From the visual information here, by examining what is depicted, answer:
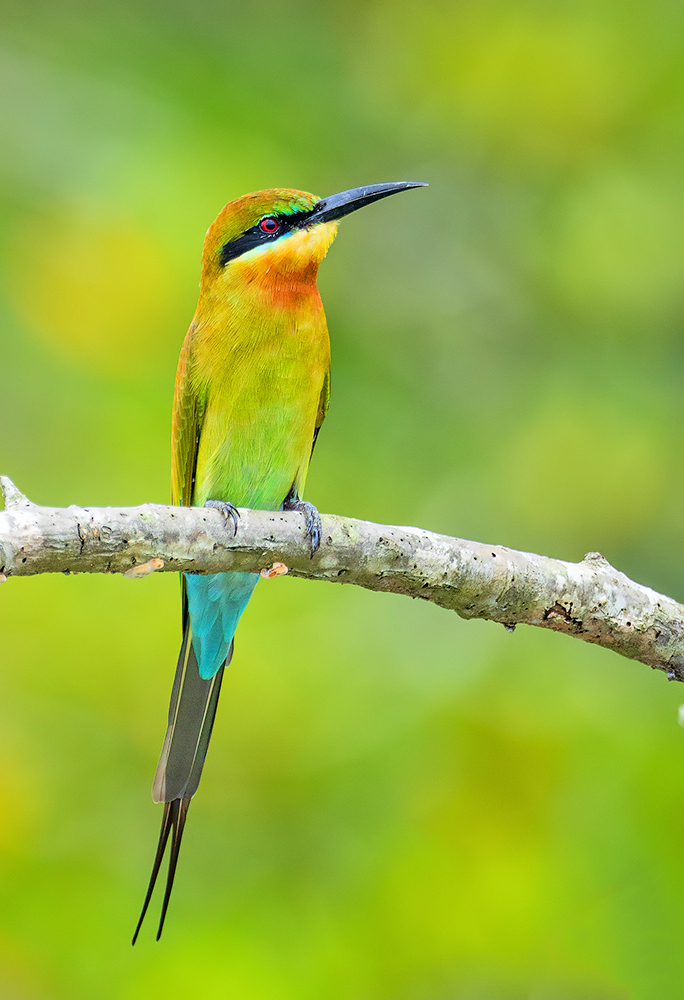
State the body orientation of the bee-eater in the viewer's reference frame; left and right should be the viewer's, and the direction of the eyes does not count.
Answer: facing the viewer and to the right of the viewer
